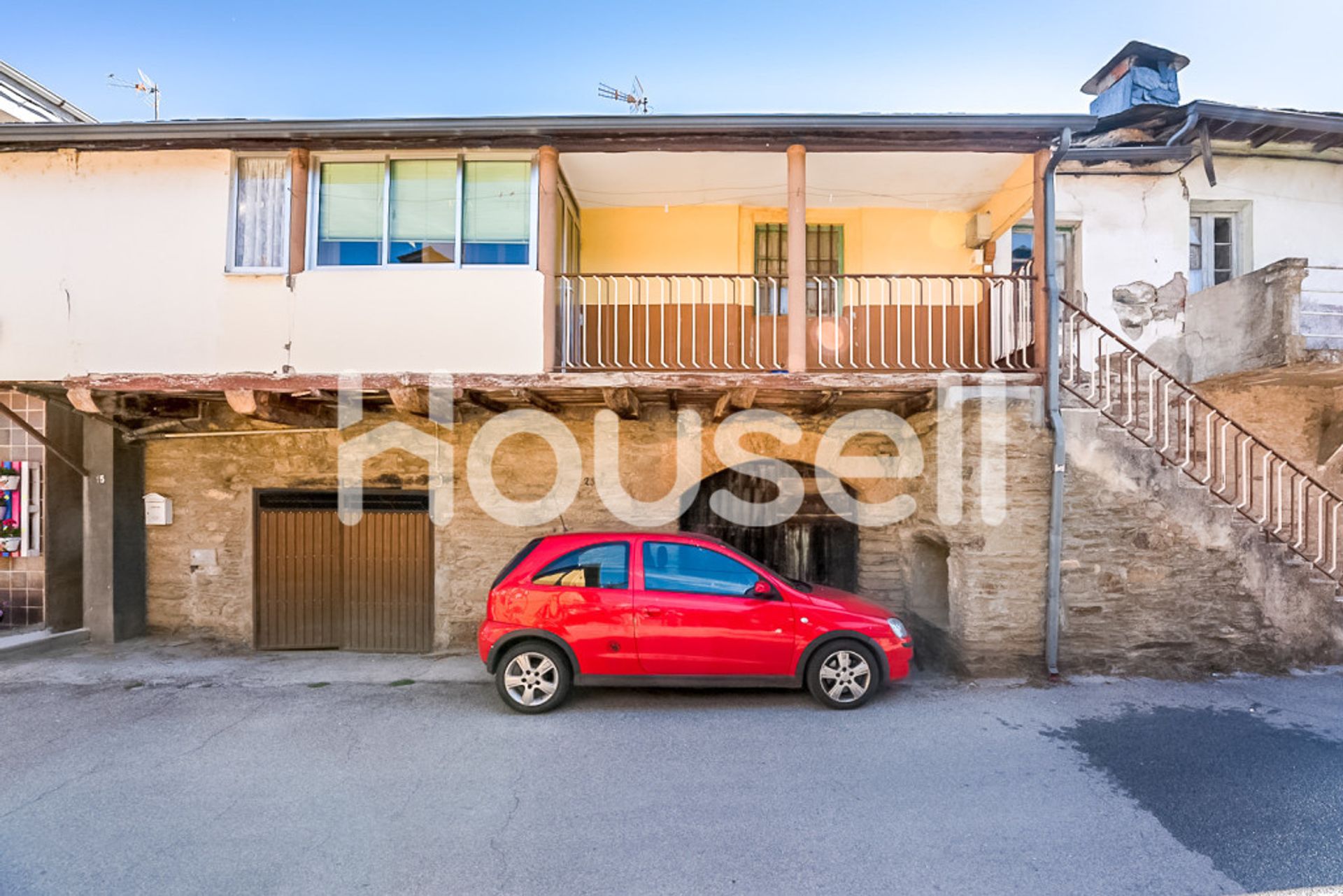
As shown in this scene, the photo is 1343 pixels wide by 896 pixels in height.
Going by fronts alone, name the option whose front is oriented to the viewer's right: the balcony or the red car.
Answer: the red car

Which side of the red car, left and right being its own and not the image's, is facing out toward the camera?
right

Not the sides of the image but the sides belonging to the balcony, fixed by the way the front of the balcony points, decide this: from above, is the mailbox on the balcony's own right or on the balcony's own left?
on the balcony's own right

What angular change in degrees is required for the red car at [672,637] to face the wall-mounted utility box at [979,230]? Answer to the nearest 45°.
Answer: approximately 45° to its left

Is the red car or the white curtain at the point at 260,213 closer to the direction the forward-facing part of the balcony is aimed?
the red car

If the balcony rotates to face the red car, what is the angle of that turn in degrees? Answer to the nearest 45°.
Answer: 0° — it already faces it

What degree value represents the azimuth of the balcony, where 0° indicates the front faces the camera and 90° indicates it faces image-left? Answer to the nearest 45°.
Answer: approximately 0°

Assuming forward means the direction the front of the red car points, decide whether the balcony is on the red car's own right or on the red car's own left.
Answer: on the red car's own left

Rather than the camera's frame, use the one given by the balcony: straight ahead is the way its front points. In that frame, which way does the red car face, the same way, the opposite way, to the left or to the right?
to the left
